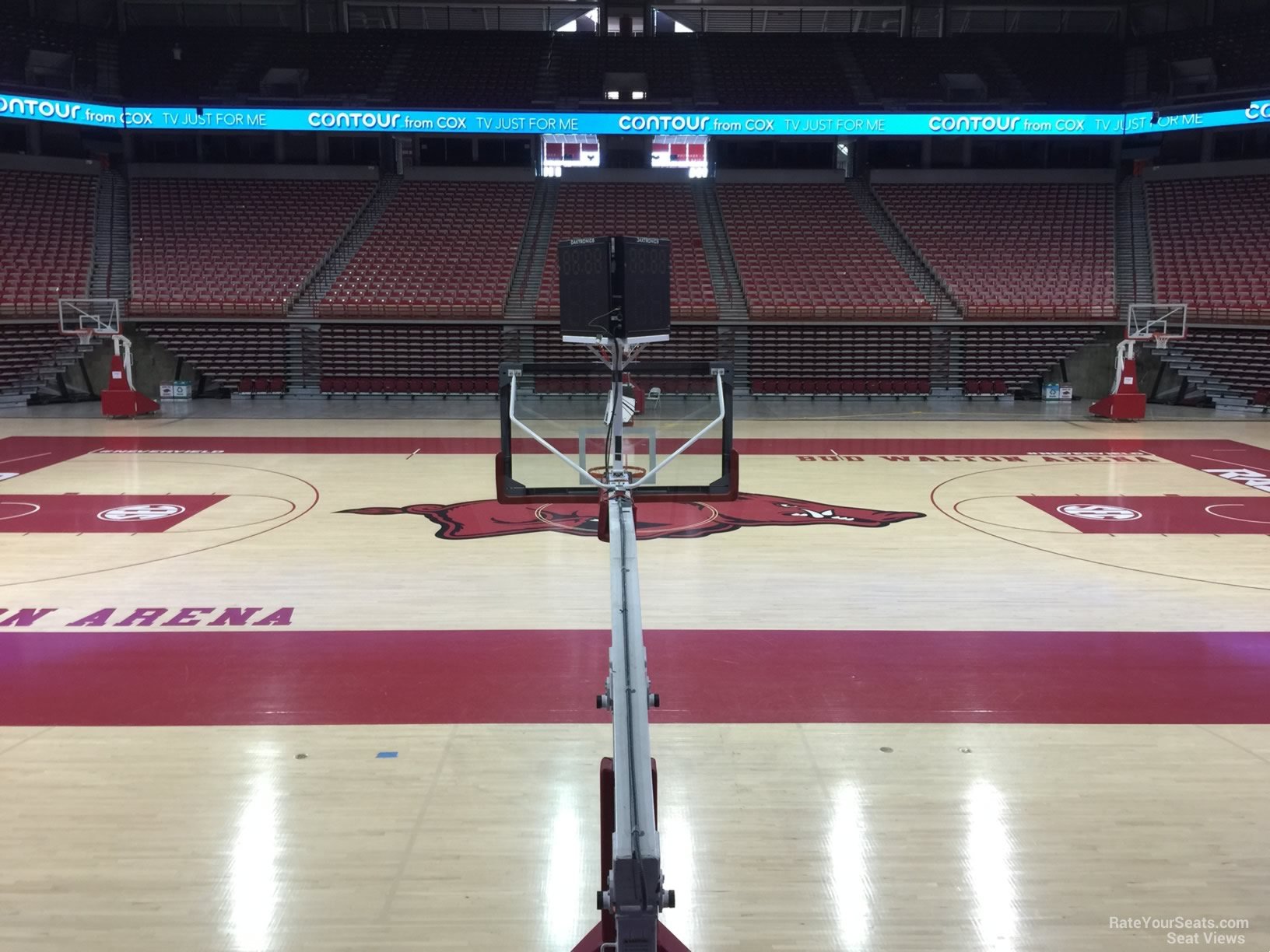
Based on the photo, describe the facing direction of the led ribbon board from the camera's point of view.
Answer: facing the viewer

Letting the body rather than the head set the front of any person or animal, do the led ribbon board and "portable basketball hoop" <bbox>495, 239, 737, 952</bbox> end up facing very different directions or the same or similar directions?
very different directions

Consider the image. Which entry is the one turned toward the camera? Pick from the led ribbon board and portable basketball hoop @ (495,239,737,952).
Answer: the led ribbon board

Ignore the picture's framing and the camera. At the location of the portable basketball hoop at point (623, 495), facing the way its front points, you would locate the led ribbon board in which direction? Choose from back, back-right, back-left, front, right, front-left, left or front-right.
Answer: front

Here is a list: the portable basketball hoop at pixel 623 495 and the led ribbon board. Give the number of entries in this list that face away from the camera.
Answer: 1

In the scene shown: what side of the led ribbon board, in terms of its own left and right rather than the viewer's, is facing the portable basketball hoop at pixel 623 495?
front

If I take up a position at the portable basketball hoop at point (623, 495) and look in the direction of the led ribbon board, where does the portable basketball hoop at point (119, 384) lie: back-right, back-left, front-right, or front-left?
front-left

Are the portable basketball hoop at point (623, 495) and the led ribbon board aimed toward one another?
yes

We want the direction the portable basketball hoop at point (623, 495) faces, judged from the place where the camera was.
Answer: facing away from the viewer

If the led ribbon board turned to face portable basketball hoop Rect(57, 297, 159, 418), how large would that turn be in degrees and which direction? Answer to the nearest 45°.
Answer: approximately 45° to its right
